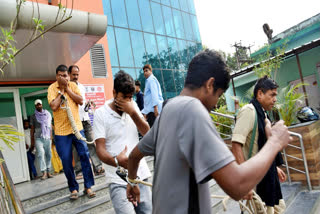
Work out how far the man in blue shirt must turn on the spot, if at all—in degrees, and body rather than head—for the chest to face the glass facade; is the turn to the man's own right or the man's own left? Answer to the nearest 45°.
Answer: approximately 135° to the man's own right

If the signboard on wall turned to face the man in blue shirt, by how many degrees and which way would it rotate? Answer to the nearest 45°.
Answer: approximately 45° to its left

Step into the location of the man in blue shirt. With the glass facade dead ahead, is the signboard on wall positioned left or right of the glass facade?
left

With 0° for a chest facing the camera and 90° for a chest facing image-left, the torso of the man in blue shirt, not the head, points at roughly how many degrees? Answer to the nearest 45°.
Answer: approximately 45°

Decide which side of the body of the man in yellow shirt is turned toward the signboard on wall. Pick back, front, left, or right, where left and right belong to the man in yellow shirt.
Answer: back

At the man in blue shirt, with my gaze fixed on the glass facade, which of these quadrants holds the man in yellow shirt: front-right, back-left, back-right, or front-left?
back-left

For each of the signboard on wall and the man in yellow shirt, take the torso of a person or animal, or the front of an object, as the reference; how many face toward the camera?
2

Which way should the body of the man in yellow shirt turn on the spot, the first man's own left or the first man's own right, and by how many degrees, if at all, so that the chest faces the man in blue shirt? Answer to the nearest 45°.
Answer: approximately 135° to the first man's own left
